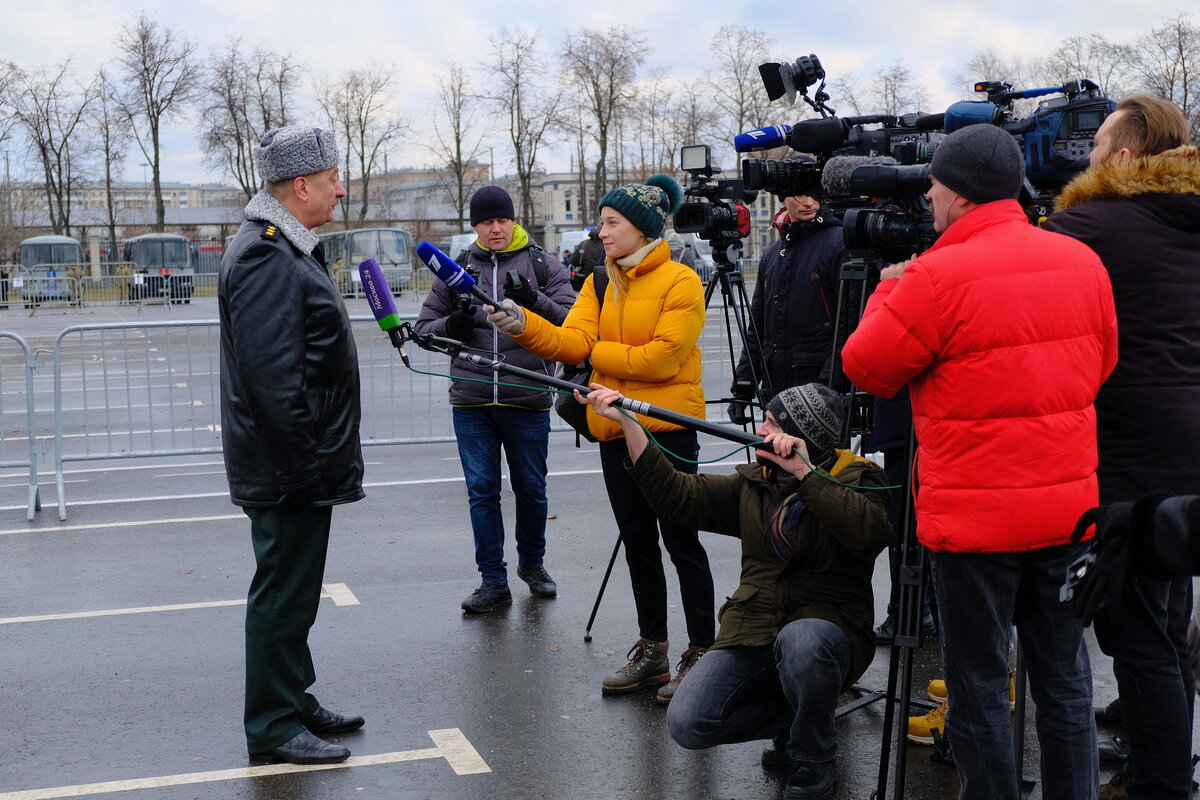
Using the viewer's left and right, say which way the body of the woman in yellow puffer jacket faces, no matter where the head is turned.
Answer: facing the viewer and to the left of the viewer

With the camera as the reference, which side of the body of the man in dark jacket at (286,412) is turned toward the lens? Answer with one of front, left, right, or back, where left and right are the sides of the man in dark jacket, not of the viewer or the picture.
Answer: right

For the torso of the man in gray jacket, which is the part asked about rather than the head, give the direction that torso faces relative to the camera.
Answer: toward the camera

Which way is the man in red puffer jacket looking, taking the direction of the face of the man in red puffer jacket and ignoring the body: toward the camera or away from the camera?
away from the camera

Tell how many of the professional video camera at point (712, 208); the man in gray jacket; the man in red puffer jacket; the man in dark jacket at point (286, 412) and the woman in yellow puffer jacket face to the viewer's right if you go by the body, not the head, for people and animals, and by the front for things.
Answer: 1

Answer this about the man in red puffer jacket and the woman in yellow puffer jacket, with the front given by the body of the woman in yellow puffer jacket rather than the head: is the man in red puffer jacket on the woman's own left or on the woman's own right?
on the woman's own left

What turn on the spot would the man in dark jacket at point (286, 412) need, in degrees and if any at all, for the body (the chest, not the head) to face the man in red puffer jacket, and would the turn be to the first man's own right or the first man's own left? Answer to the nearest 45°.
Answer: approximately 45° to the first man's own right

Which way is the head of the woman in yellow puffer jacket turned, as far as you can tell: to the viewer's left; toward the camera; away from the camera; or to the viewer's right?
to the viewer's left

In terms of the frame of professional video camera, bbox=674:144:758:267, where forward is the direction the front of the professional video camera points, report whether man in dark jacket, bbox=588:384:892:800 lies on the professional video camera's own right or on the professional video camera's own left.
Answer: on the professional video camera's own left

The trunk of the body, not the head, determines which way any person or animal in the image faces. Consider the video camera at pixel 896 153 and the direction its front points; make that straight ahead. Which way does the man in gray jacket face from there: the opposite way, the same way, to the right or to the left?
to the left

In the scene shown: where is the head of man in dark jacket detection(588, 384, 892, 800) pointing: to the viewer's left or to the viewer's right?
to the viewer's left

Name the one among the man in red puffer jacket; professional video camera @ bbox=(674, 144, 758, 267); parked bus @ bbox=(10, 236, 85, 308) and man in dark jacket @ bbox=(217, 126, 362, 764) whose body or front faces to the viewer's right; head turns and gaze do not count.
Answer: the man in dark jacket
